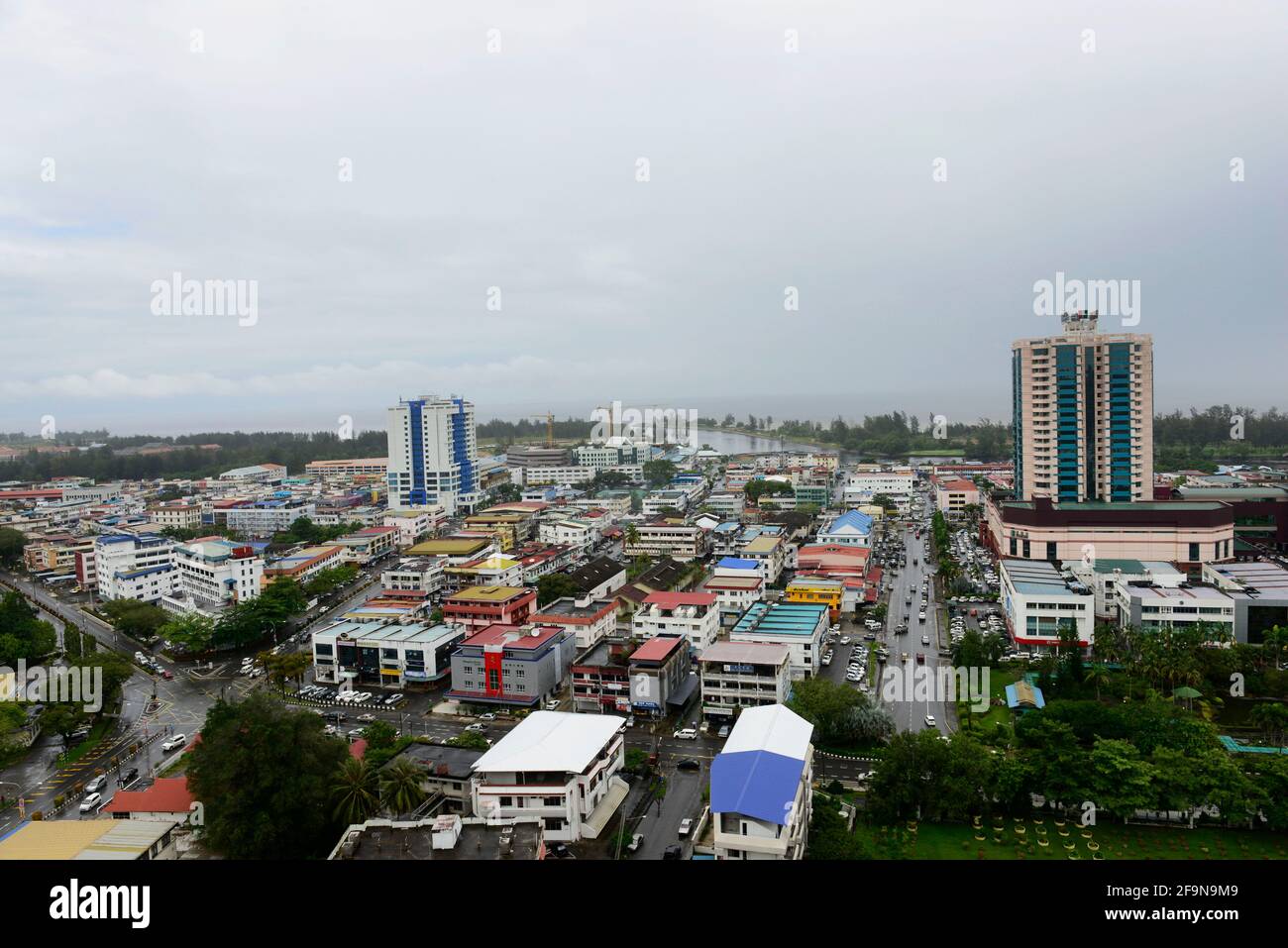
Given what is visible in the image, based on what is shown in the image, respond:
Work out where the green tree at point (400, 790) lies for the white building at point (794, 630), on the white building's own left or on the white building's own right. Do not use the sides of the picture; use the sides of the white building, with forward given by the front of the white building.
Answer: on the white building's own right

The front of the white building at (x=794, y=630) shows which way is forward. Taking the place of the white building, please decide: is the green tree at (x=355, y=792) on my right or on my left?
on my right

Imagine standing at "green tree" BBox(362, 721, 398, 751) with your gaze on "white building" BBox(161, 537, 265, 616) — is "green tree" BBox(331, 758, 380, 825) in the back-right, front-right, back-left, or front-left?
back-left

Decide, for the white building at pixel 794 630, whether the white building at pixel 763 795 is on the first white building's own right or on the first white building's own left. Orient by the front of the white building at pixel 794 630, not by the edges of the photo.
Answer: on the first white building's own right
